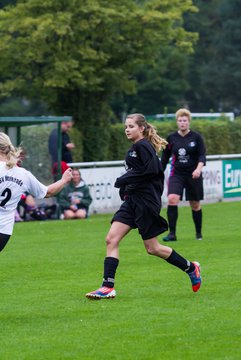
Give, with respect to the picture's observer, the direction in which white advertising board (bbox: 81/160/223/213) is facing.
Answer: facing the viewer

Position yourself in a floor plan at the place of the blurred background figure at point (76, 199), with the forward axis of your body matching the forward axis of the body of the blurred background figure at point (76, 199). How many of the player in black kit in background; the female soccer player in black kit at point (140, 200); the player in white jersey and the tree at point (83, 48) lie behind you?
1

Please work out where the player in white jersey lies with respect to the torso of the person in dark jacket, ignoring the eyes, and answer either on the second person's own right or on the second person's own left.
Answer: on the second person's own right

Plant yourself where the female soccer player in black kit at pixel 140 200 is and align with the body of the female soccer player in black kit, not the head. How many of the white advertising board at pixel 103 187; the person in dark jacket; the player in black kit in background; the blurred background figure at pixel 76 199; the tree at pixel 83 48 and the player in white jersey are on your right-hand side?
5

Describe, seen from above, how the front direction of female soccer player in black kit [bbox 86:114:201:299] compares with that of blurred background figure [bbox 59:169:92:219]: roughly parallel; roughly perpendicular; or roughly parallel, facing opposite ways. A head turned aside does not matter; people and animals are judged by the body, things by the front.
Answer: roughly perpendicular

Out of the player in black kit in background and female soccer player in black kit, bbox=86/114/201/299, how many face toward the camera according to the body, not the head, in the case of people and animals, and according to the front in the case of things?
1

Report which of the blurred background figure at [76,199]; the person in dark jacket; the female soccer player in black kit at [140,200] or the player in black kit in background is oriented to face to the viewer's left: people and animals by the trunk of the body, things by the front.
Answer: the female soccer player in black kit

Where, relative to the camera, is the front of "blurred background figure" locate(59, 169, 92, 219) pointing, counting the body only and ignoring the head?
toward the camera

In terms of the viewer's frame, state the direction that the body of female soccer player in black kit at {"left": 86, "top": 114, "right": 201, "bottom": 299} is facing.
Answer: to the viewer's left

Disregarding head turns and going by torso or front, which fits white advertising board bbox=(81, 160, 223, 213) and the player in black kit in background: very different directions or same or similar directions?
same or similar directions

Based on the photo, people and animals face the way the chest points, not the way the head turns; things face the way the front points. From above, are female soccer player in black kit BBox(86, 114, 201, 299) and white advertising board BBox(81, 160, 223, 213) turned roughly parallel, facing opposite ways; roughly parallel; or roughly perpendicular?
roughly perpendicular

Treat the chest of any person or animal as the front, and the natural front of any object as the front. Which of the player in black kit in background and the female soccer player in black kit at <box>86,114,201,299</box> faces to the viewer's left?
the female soccer player in black kit
